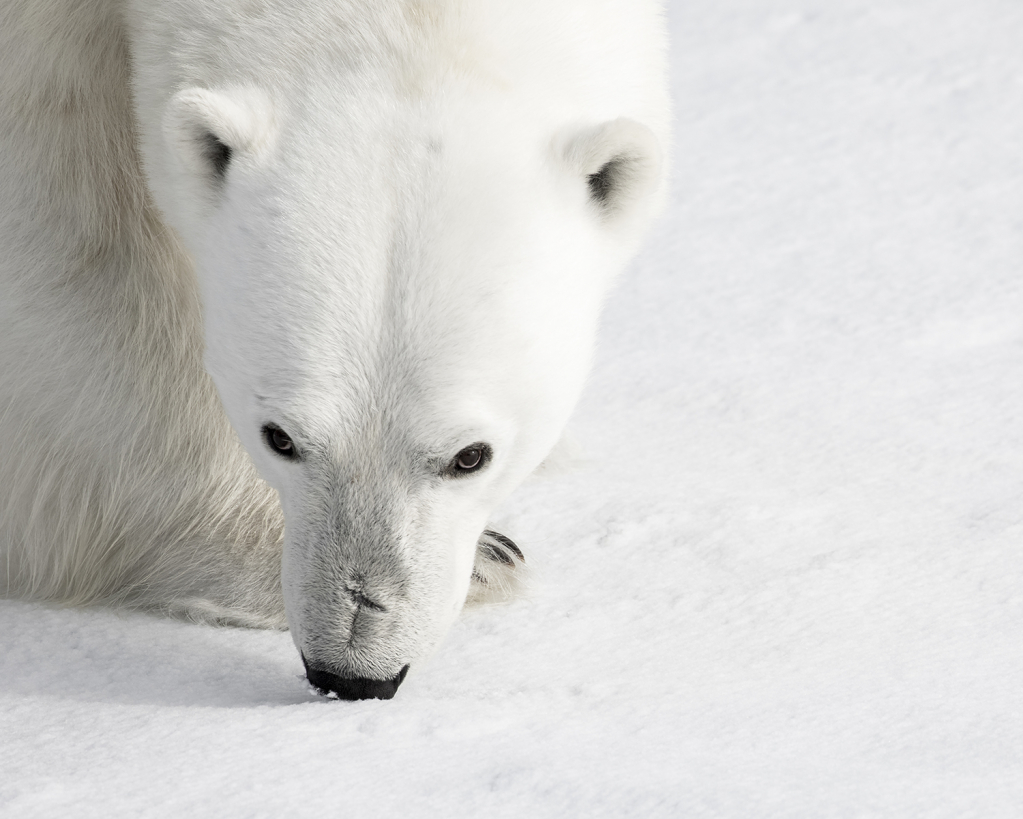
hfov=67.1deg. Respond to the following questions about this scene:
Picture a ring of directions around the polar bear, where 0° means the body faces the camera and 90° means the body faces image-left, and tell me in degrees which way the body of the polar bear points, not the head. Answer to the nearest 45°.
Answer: approximately 0°
